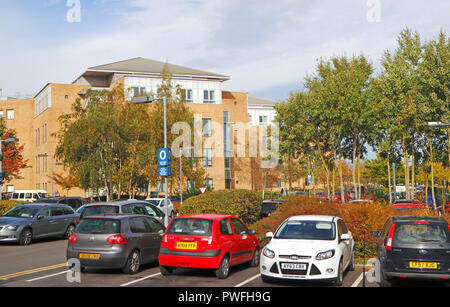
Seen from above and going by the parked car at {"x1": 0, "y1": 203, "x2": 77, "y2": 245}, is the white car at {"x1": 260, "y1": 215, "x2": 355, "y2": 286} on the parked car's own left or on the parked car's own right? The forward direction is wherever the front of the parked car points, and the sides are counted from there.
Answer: on the parked car's own left

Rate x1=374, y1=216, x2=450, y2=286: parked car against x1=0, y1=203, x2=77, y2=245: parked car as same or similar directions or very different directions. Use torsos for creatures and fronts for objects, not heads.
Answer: very different directions

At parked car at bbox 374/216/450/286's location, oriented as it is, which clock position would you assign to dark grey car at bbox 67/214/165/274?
The dark grey car is roughly at 9 o'clock from the parked car.

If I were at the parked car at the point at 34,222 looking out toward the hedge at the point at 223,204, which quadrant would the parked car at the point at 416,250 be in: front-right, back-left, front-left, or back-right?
front-right

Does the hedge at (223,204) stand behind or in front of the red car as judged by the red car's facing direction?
in front

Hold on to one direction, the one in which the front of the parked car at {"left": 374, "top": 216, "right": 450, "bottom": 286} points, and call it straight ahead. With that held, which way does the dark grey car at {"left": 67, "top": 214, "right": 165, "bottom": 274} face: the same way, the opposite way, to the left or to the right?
the same way

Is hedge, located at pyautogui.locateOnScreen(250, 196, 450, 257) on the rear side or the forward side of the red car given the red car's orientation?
on the forward side

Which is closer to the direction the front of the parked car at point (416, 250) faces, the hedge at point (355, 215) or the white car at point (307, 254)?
the hedge

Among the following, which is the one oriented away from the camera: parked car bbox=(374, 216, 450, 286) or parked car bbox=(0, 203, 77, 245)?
parked car bbox=(374, 216, 450, 286)

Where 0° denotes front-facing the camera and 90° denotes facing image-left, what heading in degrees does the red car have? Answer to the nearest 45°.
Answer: approximately 225°

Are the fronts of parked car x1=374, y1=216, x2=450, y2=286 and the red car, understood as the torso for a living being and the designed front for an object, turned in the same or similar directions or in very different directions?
same or similar directions

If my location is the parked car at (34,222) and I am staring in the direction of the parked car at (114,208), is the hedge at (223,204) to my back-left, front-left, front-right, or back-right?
front-left

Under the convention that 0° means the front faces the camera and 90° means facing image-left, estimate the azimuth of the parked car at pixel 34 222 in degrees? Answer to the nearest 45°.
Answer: approximately 45°

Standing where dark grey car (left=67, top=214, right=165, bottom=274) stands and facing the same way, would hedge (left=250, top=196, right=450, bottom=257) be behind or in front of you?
in front

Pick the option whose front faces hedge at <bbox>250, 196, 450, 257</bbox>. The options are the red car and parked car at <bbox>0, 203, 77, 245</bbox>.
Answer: the red car

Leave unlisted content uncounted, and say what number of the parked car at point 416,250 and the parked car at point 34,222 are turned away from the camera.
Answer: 1

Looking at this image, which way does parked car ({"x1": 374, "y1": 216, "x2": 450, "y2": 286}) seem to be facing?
away from the camera

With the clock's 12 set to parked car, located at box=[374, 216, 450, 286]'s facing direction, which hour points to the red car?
The red car is roughly at 9 o'clock from the parked car.

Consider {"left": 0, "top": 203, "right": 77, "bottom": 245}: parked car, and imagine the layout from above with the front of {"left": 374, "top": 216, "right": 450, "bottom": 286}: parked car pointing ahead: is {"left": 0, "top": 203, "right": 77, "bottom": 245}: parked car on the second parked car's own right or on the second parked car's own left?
on the second parked car's own left
